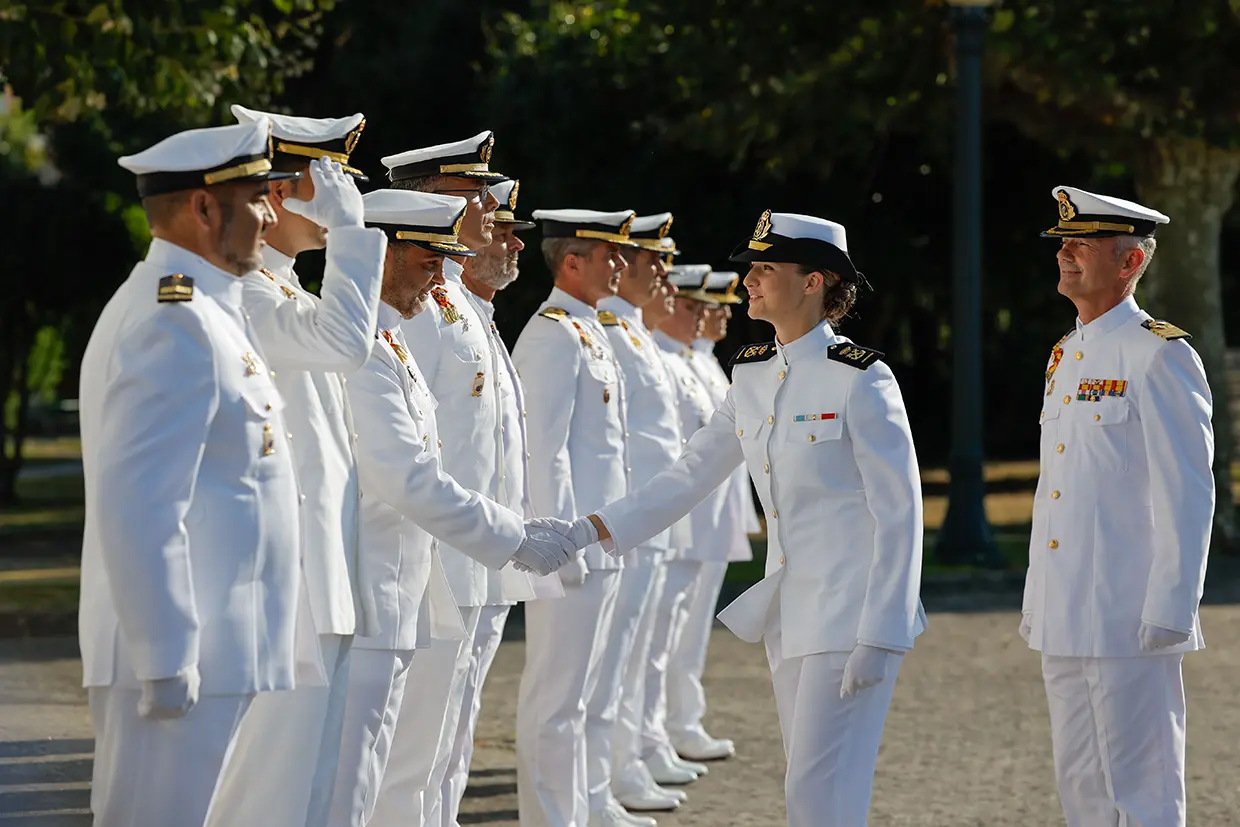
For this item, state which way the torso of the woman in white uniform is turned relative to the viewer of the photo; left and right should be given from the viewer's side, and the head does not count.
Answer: facing the viewer and to the left of the viewer

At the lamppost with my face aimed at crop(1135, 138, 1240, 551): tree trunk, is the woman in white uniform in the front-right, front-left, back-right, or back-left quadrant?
back-right

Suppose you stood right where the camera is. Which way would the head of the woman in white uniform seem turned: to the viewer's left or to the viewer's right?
to the viewer's left

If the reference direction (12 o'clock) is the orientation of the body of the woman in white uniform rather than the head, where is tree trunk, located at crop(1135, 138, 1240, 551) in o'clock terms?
The tree trunk is roughly at 5 o'clock from the woman in white uniform.

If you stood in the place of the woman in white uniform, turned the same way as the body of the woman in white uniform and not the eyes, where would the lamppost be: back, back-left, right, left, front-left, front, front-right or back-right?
back-right

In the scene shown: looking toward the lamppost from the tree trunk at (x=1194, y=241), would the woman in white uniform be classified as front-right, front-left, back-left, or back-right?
front-left

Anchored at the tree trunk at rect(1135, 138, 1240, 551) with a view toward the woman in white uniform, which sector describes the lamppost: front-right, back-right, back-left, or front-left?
front-right
